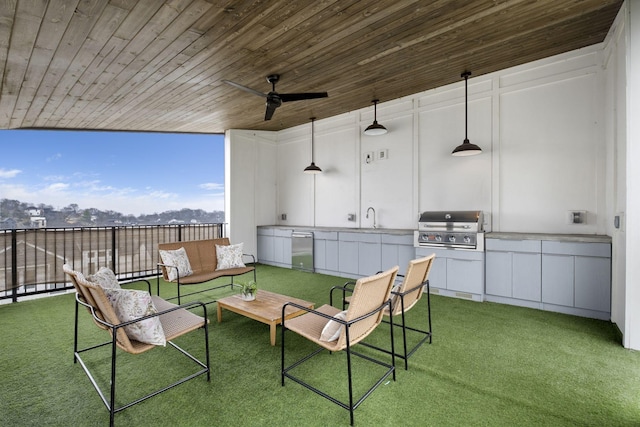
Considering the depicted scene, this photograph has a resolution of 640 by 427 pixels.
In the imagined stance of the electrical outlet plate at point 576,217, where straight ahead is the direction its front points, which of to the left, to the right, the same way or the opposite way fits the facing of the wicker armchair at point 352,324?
to the right

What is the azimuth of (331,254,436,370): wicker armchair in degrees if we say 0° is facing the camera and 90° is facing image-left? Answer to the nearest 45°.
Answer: approximately 135°

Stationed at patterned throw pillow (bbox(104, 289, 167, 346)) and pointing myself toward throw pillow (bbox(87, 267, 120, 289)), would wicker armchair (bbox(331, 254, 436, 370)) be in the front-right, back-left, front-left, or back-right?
back-right

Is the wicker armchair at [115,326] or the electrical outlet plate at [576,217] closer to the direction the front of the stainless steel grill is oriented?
the wicker armchair

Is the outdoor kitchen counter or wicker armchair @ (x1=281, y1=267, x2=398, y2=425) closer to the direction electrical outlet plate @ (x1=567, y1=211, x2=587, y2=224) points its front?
the wicker armchair

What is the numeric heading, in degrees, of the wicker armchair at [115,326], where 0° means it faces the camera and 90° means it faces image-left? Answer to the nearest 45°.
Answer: approximately 225°

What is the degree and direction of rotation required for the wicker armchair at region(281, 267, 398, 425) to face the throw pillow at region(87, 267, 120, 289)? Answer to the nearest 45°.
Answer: approximately 45° to its left

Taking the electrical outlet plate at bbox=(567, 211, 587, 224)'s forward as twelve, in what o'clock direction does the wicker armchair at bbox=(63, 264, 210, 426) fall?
The wicker armchair is roughly at 1 o'clock from the electrical outlet plate.

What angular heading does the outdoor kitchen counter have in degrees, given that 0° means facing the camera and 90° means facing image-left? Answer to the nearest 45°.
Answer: approximately 45°
